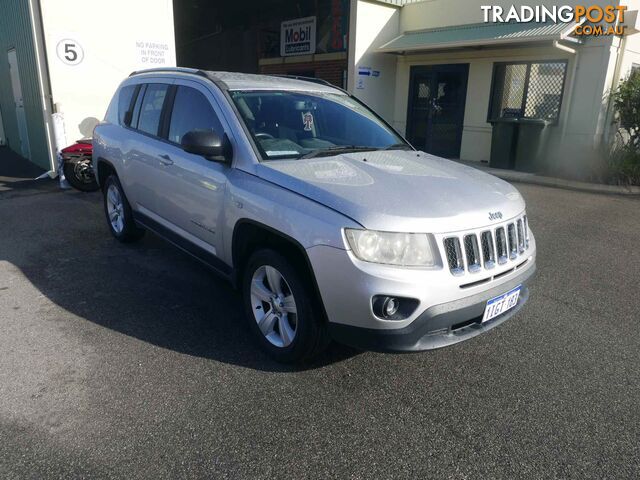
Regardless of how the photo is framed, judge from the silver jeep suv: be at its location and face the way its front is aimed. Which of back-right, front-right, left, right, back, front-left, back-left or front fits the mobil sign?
back-left

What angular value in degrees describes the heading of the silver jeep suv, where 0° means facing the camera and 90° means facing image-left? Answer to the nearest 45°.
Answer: approximately 315°

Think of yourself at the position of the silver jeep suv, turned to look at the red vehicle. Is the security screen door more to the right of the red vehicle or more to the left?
right

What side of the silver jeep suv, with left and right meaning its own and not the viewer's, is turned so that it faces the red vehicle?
back

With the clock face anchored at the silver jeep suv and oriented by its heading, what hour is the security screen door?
The security screen door is roughly at 8 o'clock from the silver jeep suv.
